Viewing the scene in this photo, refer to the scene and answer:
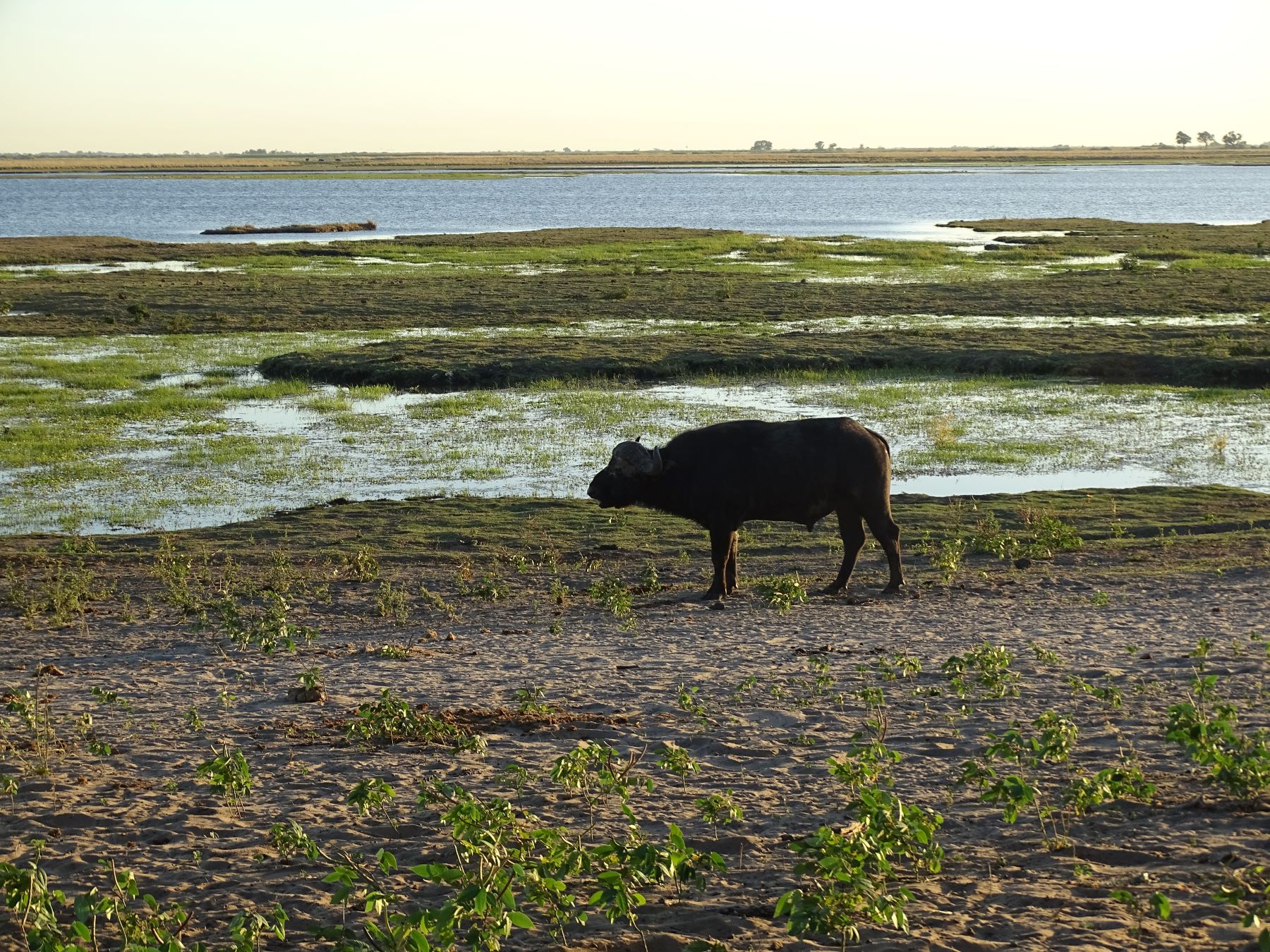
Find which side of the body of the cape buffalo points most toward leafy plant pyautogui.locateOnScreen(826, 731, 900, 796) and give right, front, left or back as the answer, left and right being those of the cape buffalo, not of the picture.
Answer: left

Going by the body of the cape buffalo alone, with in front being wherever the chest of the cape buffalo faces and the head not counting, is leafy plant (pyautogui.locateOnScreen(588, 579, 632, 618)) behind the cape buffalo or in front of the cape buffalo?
in front

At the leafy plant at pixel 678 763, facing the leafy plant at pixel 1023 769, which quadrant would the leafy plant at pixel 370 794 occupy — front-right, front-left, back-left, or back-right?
back-right

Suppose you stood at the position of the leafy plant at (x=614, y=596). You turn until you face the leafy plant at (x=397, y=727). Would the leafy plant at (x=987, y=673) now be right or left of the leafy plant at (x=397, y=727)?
left

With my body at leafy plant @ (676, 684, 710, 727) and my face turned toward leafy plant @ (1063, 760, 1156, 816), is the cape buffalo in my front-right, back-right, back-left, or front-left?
back-left

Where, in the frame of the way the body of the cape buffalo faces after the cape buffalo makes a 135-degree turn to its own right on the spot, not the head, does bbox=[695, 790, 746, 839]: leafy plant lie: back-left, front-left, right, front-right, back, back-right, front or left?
back-right

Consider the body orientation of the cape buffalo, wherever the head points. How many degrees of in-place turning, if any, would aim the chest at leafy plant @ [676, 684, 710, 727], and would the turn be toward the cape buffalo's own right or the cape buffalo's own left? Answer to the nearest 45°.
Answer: approximately 90° to the cape buffalo's own left

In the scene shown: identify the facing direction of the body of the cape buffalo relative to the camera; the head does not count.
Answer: to the viewer's left

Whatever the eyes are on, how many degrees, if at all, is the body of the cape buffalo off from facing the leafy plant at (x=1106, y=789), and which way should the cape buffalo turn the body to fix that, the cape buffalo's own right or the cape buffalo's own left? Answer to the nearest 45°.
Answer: approximately 90° to the cape buffalo's own left

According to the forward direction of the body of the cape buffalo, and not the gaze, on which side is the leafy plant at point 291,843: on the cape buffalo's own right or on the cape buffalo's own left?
on the cape buffalo's own left

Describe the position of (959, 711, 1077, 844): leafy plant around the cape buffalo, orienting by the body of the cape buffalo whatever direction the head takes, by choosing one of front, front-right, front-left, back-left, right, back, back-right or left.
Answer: left

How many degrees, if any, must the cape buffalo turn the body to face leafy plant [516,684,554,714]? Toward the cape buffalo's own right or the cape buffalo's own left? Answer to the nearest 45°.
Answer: approximately 90° to the cape buffalo's own left

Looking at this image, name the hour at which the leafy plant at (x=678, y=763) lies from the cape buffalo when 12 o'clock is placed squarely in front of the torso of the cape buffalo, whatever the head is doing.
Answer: The leafy plant is roughly at 9 o'clock from the cape buffalo.
